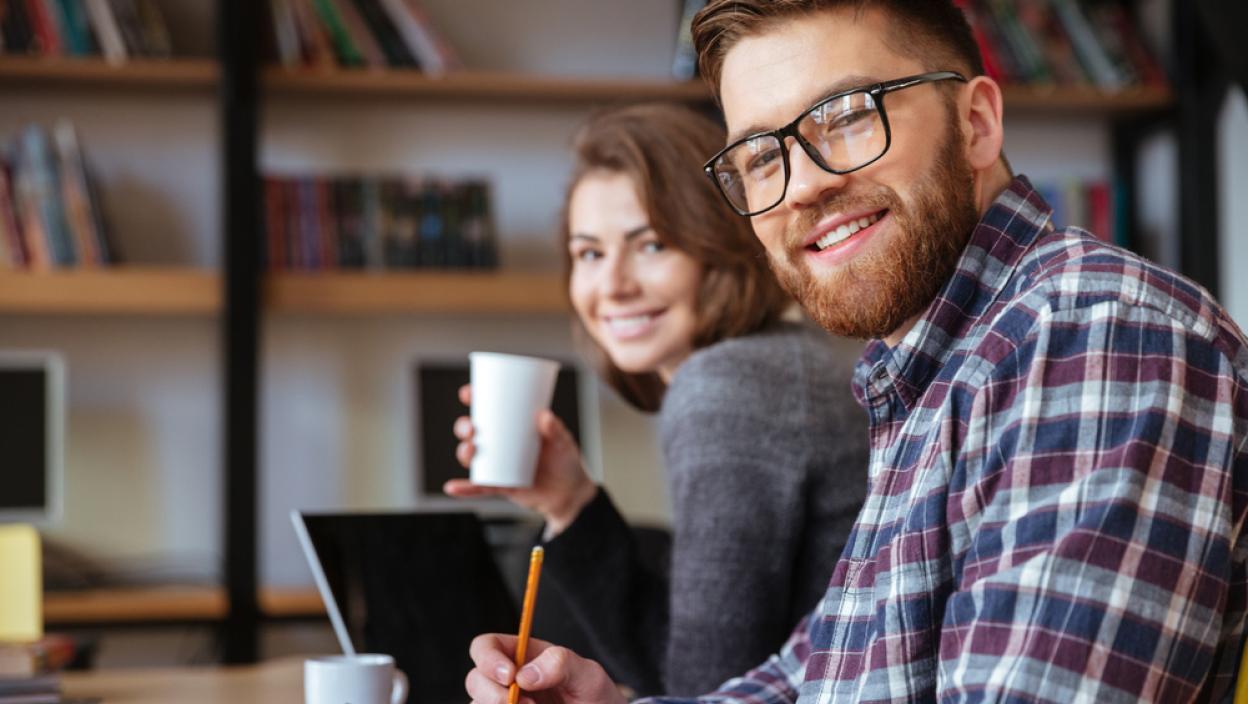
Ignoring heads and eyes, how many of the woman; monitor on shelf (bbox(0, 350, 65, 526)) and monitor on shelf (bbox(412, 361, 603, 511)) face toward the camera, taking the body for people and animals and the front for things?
2

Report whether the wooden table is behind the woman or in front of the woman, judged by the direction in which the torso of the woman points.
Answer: in front

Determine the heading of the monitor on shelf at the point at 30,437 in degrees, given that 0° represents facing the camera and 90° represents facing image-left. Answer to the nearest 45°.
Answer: approximately 0°

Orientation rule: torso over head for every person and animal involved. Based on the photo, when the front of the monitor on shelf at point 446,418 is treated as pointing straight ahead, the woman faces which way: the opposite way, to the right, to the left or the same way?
to the right

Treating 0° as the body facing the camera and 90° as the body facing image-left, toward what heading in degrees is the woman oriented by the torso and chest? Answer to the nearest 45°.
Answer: approximately 90°

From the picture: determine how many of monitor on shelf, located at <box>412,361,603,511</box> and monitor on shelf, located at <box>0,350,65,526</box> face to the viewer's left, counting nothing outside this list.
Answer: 0

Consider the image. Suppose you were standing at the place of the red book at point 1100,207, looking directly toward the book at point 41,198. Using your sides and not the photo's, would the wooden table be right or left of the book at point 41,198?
left
